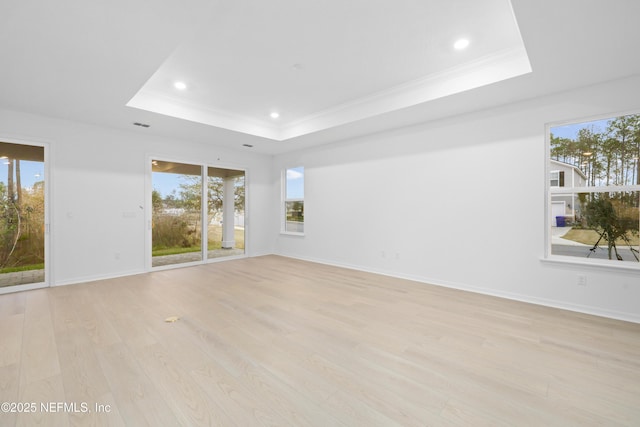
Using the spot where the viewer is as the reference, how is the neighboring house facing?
facing the viewer

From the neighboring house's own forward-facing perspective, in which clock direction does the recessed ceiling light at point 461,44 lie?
The recessed ceiling light is roughly at 1 o'clock from the neighboring house.

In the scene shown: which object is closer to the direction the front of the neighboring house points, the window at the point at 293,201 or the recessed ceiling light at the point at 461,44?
the recessed ceiling light

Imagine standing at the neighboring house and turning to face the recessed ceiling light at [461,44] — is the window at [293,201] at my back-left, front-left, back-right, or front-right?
front-right
